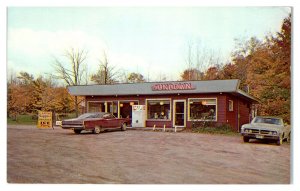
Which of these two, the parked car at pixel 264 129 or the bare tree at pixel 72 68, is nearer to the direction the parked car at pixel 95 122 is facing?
the bare tree

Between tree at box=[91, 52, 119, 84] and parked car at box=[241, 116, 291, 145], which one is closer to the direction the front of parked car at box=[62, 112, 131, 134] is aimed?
the tree

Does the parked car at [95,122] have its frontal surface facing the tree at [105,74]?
no

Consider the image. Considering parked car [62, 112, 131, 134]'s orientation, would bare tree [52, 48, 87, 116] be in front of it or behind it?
in front

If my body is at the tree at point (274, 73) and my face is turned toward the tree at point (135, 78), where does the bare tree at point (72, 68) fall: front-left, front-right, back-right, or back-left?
front-left
